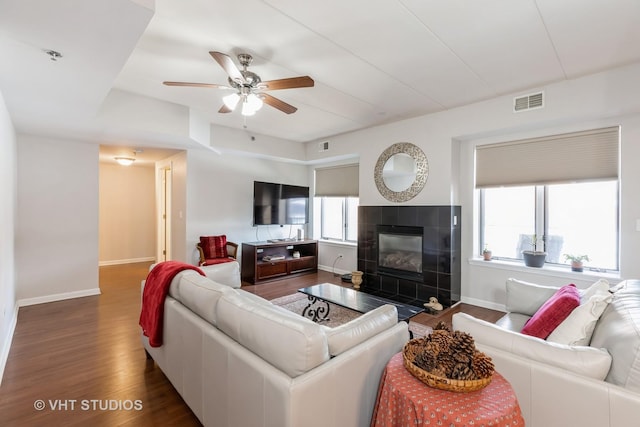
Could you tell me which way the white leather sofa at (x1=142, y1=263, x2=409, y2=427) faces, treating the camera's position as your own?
facing away from the viewer and to the right of the viewer

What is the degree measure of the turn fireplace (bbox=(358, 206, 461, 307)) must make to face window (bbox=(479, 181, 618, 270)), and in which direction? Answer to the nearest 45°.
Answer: approximately 135° to its left

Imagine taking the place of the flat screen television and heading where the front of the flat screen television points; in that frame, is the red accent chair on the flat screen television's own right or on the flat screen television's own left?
on the flat screen television's own right

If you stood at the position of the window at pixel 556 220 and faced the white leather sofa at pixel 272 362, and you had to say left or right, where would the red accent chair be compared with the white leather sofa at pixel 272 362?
right
